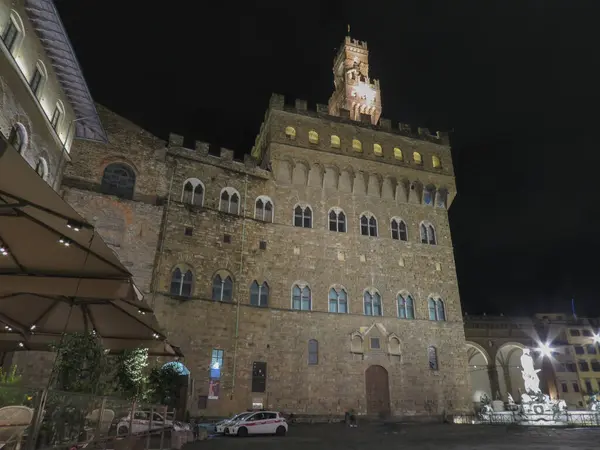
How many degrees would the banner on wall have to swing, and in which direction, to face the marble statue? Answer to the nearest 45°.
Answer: approximately 90° to its left

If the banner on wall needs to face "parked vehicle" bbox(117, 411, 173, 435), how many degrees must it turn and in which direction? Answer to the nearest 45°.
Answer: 0° — it already faces it

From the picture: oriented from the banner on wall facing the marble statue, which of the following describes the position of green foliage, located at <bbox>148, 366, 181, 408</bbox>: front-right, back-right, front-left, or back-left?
back-right

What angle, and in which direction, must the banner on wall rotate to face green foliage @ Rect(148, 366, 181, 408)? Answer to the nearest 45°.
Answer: approximately 45° to its right

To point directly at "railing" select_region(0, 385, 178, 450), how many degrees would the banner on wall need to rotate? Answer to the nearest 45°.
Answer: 0° — it already faces it

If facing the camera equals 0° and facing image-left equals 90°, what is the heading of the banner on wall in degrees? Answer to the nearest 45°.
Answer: approximately 0°

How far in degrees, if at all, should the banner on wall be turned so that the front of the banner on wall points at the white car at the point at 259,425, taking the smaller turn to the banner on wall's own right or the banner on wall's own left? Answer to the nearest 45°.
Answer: approximately 45° to the banner on wall's own left
